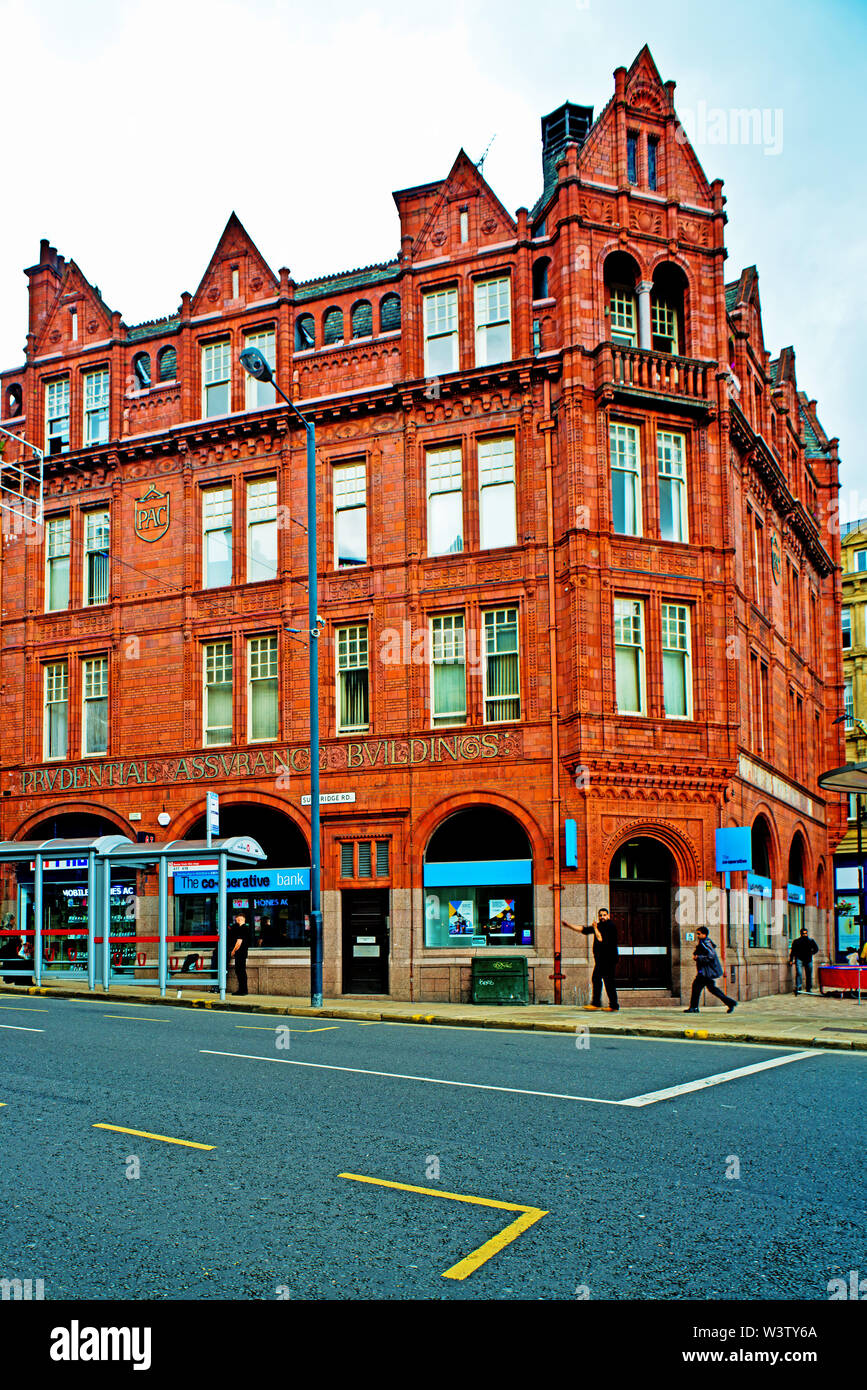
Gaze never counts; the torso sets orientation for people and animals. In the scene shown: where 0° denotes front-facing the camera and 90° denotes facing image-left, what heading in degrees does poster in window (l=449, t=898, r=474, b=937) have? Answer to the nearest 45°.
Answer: approximately 0°

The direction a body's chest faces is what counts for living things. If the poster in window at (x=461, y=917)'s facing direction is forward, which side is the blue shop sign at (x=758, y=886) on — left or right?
on its left

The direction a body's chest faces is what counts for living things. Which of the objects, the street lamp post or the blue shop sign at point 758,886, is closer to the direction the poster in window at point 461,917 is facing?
the street lamp post

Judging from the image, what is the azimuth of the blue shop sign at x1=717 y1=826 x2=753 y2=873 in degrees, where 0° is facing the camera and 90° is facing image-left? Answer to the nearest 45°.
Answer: approximately 0°
